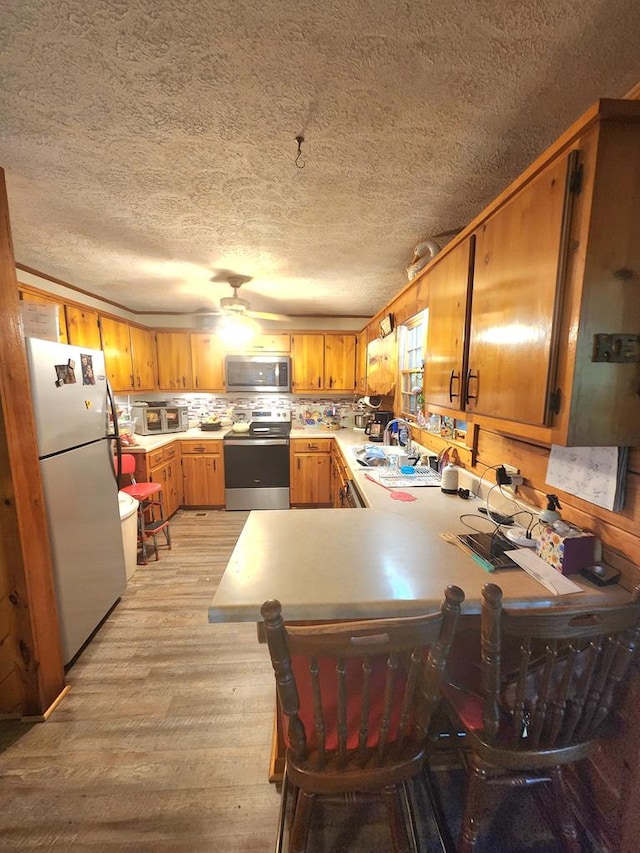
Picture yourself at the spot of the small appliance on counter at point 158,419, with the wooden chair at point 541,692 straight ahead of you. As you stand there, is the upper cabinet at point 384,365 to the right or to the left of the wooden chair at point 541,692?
left

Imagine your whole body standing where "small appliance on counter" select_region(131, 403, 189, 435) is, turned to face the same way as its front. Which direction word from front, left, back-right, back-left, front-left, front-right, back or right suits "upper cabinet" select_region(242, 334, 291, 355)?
front-left

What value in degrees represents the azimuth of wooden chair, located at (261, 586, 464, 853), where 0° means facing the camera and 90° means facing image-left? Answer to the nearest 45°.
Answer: approximately 180°

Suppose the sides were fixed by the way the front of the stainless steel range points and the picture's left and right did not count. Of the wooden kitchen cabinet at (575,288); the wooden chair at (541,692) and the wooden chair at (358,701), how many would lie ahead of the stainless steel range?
3

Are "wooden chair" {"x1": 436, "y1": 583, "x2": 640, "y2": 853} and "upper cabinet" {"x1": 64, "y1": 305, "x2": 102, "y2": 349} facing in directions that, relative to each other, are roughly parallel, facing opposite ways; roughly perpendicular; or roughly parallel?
roughly perpendicular

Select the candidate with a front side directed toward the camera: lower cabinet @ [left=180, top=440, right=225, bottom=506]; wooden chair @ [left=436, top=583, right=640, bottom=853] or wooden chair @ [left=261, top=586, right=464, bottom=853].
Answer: the lower cabinet

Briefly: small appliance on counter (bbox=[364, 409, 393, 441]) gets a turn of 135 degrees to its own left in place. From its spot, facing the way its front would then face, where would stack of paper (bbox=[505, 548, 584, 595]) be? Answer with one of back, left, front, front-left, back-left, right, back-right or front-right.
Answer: right

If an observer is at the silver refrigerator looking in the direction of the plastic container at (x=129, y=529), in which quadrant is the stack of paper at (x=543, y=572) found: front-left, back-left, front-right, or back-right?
back-right

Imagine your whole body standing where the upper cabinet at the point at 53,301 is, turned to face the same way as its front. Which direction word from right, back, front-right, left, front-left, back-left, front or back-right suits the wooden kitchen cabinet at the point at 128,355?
left

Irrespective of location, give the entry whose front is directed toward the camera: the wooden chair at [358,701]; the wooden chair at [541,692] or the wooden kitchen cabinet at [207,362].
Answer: the wooden kitchen cabinet

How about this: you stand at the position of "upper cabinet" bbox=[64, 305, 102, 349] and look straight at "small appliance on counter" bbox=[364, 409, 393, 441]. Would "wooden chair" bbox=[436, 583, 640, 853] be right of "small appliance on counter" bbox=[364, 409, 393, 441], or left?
right

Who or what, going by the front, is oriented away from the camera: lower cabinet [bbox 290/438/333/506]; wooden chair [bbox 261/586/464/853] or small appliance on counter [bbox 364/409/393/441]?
the wooden chair

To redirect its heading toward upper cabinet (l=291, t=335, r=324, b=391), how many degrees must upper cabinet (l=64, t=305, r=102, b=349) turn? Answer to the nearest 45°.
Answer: approximately 45° to its left
